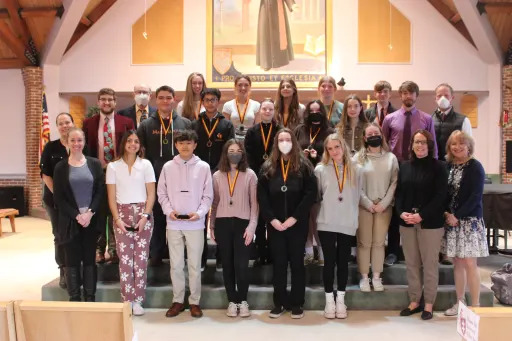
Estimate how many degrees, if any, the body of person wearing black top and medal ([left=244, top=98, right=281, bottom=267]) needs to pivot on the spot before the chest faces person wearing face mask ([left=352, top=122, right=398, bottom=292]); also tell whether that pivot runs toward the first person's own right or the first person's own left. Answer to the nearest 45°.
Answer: approximately 90° to the first person's own left

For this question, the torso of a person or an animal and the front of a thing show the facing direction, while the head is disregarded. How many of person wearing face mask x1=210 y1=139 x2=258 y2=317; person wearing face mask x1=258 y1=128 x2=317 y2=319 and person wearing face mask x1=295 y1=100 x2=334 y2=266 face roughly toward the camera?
3

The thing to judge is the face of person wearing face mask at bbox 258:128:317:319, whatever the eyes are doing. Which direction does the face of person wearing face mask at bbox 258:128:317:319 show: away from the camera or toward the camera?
toward the camera

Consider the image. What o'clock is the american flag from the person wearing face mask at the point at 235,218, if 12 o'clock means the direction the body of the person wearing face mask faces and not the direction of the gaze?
The american flag is roughly at 5 o'clock from the person wearing face mask.

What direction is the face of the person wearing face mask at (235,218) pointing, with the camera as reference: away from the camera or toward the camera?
toward the camera

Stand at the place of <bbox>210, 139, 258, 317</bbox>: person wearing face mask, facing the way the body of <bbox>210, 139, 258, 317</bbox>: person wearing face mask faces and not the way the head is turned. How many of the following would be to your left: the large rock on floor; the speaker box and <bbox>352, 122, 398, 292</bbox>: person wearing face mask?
2

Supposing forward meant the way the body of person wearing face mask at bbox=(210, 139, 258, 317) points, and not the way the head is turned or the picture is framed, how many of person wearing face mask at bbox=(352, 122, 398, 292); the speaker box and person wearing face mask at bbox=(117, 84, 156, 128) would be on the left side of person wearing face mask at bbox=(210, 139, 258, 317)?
1

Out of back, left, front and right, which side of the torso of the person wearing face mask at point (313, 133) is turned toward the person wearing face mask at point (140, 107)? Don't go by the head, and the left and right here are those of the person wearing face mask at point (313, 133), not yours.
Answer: right

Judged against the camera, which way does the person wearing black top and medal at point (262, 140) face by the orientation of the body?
toward the camera

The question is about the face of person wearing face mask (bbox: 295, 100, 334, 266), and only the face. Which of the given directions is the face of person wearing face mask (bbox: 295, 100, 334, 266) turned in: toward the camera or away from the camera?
toward the camera

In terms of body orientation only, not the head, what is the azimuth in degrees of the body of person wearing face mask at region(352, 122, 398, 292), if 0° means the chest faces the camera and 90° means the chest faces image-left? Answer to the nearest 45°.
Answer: approximately 0°

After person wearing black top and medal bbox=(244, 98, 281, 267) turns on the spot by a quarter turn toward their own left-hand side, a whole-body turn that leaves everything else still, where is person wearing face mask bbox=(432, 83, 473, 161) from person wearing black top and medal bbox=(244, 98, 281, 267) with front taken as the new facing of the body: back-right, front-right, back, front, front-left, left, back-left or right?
front

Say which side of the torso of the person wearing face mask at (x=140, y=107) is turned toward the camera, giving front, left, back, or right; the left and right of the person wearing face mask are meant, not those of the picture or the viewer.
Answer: front

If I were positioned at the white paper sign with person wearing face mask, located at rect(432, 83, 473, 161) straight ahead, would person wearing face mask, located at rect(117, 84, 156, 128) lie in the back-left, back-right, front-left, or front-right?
front-left

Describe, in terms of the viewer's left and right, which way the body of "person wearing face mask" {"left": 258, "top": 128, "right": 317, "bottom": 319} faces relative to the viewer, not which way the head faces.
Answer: facing the viewer
